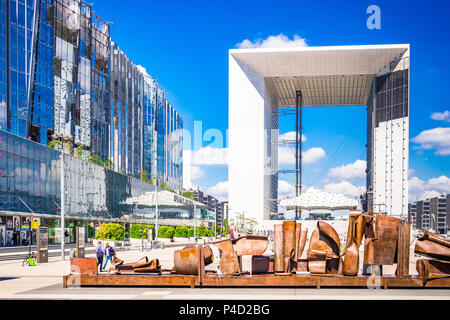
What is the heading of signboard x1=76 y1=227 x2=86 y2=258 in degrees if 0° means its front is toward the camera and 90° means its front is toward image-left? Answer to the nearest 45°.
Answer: approximately 0°
